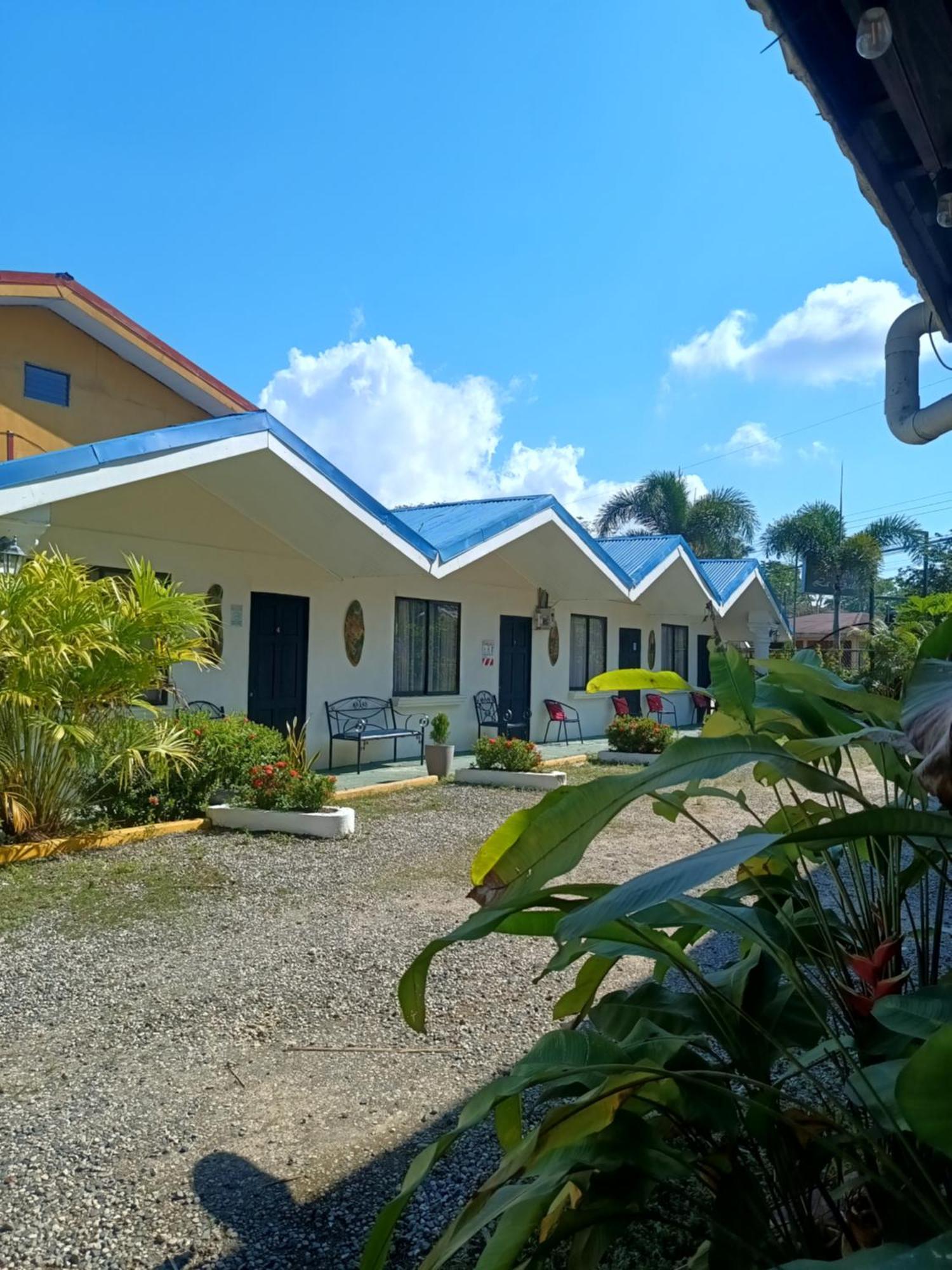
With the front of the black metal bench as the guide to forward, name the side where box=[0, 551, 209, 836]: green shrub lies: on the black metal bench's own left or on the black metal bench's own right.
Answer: on the black metal bench's own right

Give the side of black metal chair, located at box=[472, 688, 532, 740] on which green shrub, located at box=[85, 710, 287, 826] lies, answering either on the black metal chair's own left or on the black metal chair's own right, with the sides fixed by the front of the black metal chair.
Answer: on the black metal chair's own right

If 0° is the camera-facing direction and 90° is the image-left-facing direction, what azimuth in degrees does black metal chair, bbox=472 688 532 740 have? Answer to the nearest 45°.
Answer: approximately 315°

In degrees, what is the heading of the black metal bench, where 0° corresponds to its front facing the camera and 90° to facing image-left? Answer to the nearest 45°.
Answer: approximately 315°

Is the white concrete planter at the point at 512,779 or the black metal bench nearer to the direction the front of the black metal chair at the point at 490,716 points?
the white concrete planter

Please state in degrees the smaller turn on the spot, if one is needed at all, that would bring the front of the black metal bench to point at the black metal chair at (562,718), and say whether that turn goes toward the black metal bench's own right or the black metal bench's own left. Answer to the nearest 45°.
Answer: approximately 90° to the black metal bench's own left

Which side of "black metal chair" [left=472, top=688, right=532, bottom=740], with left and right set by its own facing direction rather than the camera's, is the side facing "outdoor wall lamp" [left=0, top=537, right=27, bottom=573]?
right

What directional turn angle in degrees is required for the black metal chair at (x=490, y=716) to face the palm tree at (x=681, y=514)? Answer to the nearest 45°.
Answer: approximately 135° to its left

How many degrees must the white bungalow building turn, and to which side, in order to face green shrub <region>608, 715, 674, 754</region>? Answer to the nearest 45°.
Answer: approximately 90° to its left
